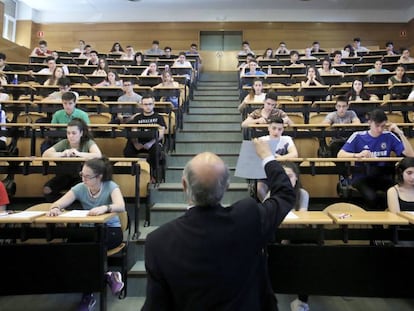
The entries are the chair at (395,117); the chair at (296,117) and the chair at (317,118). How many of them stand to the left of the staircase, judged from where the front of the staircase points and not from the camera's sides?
3

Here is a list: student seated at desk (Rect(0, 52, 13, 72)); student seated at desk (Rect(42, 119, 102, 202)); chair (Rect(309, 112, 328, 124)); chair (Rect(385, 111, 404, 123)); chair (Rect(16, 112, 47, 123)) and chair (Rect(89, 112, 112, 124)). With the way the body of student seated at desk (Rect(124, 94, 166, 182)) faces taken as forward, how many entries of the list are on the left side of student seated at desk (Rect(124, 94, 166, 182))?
2

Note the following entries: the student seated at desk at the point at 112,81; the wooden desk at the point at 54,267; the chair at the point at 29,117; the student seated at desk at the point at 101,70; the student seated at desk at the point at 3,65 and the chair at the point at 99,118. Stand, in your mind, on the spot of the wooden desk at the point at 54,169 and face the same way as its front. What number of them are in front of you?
1

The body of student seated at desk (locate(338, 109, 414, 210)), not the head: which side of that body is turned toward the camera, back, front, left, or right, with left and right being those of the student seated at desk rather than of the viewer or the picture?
front

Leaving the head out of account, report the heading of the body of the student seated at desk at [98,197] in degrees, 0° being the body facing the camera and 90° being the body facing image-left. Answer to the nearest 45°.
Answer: approximately 45°

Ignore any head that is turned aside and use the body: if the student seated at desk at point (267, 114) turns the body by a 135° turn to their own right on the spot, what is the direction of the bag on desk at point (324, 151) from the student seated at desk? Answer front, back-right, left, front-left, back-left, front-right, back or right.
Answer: back-right

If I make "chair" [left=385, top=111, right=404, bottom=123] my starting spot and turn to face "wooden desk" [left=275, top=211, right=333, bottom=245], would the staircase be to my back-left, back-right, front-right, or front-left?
front-right

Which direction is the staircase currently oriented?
toward the camera

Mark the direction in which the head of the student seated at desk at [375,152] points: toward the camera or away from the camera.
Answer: toward the camera

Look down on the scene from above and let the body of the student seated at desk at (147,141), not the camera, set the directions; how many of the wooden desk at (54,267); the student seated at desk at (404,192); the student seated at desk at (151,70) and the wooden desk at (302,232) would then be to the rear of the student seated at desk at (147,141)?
1

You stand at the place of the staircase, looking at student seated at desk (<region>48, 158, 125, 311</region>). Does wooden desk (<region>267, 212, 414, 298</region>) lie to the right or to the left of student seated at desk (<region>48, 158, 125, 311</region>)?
left

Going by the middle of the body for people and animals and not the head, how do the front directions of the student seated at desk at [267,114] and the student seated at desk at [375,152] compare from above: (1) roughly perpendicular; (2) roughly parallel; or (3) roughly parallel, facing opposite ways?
roughly parallel

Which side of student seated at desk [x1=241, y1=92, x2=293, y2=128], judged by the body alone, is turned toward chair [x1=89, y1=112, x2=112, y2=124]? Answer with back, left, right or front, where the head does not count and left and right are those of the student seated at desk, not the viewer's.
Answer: right

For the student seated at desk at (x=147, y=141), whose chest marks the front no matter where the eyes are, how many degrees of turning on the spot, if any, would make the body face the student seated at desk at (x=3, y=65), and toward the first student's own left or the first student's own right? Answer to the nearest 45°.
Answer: approximately 135° to the first student's own right

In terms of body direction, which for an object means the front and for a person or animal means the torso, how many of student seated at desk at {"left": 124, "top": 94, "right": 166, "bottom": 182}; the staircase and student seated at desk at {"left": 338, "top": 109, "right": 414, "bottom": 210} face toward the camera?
3
